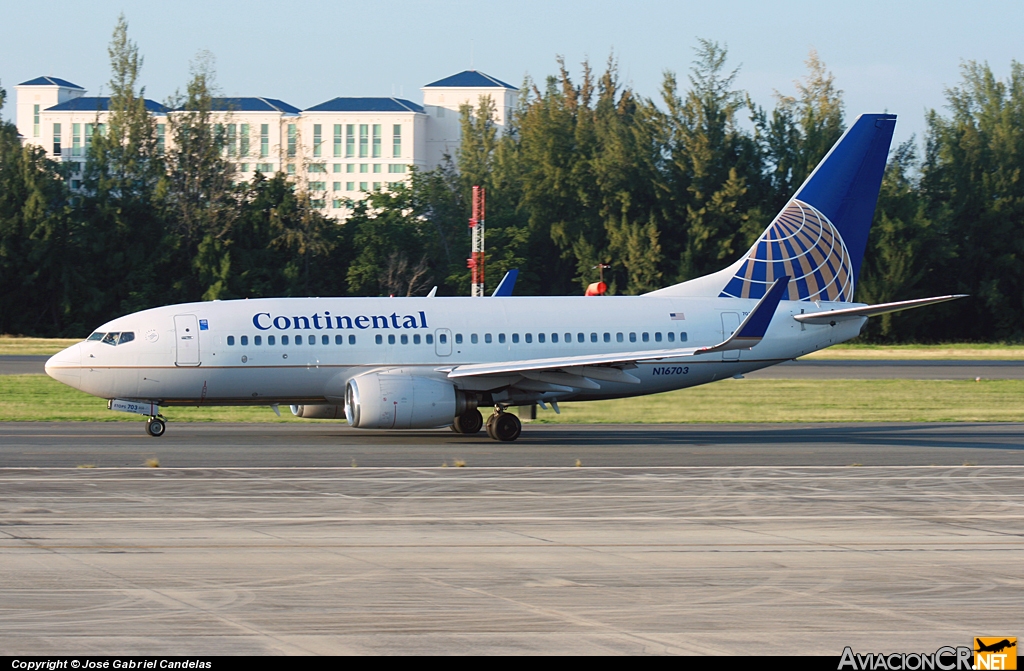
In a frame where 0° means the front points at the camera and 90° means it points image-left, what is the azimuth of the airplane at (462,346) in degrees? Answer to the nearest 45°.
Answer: approximately 90°

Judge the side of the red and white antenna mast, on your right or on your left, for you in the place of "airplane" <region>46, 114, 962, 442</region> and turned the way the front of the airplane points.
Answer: on your right
